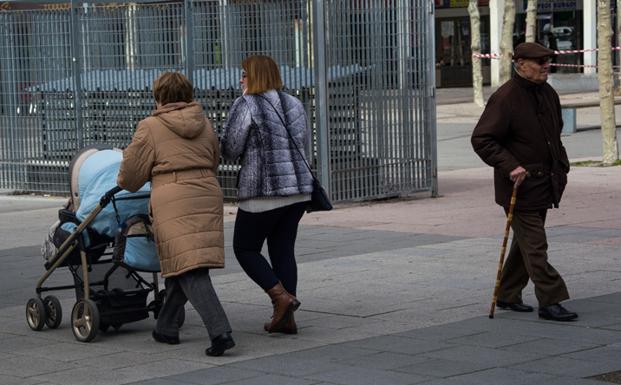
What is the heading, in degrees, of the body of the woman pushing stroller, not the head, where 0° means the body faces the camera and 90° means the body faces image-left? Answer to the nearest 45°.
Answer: approximately 135°

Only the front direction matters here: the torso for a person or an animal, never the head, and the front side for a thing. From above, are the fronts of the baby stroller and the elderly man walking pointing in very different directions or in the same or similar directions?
very different directions

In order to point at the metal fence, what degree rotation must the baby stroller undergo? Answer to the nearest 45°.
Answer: approximately 45° to its right

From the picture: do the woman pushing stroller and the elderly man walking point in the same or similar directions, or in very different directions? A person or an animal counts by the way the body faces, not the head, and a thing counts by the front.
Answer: very different directions

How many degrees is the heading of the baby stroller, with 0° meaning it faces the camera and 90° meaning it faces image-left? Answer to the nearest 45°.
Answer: approximately 135°

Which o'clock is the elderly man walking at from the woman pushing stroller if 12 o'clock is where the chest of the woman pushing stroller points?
The elderly man walking is roughly at 4 o'clock from the woman pushing stroller.
